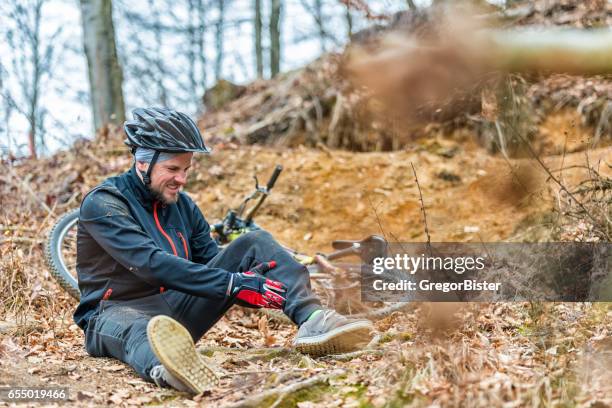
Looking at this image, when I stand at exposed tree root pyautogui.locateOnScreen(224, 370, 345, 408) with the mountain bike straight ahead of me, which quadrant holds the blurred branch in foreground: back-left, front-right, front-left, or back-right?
back-right

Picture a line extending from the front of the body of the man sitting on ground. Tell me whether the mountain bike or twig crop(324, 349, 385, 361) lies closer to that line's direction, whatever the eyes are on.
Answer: the twig

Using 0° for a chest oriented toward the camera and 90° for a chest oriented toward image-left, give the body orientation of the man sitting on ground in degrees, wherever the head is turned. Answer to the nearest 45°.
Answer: approximately 315°

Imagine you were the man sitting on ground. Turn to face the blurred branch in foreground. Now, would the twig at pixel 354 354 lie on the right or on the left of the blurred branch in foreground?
left

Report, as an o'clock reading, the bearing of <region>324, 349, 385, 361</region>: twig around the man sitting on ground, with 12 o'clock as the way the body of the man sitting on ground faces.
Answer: The twig is roughly at 11 o'clock from the man sitting on ground.

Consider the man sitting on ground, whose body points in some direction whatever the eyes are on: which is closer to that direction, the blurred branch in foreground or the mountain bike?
the blurred branch in foreground

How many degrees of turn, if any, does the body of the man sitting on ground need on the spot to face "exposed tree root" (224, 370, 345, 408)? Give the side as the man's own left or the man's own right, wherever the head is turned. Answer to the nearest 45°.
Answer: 0° — they already face it
